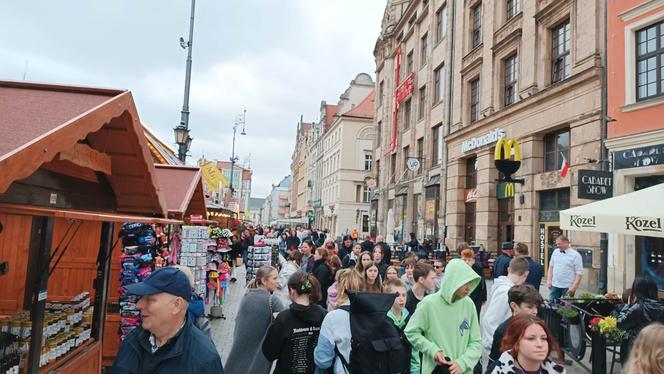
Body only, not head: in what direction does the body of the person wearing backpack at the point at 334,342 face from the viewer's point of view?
away from the camera

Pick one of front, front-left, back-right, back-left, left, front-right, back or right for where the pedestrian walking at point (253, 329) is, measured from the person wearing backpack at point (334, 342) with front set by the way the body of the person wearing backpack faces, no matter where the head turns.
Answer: front-left

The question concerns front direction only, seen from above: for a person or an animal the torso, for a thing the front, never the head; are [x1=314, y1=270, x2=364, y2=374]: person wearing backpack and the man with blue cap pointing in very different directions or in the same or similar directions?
very different directions

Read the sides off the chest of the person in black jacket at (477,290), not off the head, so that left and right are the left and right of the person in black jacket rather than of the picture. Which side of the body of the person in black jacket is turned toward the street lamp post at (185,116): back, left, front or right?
right

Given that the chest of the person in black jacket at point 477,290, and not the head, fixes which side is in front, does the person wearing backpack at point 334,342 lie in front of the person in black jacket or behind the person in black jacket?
in front

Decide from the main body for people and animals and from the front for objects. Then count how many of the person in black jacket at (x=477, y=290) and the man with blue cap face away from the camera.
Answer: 0

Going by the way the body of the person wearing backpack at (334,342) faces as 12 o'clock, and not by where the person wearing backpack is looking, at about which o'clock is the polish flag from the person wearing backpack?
The polish flag is roughly at 1 o'clock from the person wearing backpack.

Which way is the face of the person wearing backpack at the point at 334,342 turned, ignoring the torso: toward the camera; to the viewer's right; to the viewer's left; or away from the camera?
away from the camera

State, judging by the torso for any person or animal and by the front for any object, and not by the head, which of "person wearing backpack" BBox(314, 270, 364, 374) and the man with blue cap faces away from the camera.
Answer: the person wearing backpack

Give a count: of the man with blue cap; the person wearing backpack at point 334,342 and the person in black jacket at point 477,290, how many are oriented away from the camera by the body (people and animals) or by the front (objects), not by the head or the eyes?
1

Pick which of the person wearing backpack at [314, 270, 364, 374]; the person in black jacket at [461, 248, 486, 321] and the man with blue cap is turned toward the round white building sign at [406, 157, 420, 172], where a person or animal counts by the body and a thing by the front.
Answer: the person wearing backpack

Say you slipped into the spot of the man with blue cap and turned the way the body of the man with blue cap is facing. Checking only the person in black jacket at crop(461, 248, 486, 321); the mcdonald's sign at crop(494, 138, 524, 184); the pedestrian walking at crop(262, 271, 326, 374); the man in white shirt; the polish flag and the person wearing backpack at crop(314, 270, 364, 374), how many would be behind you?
6

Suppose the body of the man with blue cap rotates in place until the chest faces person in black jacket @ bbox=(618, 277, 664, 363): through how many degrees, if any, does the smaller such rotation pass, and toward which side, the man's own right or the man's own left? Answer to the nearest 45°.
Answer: approximately 135° to the man's own left

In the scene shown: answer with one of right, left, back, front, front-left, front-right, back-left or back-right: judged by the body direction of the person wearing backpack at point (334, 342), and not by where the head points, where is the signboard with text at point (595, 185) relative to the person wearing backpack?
front-right

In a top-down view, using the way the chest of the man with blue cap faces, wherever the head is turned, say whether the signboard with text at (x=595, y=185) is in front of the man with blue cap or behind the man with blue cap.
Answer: behind

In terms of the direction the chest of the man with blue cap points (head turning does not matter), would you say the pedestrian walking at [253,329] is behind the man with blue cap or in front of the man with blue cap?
behind

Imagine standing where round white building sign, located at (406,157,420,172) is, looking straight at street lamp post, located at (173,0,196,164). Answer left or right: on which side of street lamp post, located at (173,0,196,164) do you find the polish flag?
left

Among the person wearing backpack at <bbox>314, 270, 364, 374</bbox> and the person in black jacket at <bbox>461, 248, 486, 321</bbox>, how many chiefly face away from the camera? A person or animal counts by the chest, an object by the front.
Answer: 1

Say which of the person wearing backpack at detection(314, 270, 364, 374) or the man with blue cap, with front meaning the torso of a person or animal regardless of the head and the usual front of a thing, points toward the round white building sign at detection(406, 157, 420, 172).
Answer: the person wearing backpack
